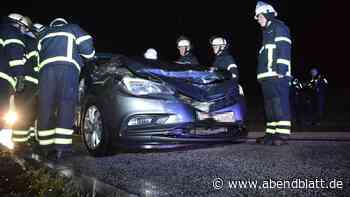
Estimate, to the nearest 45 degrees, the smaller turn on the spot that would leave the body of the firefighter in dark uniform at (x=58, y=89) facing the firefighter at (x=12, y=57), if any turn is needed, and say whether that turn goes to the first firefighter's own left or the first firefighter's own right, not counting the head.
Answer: approximately 90° to the first firefighter's own left

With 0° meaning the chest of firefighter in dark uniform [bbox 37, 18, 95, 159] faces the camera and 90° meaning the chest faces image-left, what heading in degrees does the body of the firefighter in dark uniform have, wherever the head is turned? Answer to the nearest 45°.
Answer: approximately 225°

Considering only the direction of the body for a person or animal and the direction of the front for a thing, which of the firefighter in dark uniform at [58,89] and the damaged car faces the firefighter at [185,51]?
the firefighter in dark uniform

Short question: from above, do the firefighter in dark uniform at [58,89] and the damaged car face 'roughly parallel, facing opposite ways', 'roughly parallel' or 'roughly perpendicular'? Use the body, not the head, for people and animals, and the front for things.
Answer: roughly perpendicular

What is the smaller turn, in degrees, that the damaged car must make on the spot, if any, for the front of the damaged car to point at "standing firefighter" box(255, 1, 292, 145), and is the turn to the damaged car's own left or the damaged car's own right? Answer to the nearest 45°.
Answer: approximately 90° to the damaged car's own left

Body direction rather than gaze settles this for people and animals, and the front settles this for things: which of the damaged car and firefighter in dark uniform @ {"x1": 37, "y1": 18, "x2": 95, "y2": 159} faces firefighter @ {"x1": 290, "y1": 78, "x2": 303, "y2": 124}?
the firefighter in dark uniform

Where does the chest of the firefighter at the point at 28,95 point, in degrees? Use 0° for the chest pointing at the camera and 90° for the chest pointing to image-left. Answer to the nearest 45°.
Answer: approximately 270°

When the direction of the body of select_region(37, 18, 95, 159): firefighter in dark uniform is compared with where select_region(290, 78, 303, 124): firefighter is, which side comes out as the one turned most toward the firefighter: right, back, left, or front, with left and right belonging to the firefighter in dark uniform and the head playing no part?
front

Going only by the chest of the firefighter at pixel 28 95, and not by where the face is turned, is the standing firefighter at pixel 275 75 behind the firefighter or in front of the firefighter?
in front

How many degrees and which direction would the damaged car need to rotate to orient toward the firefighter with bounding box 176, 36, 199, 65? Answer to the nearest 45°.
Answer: approximately 135° to its left

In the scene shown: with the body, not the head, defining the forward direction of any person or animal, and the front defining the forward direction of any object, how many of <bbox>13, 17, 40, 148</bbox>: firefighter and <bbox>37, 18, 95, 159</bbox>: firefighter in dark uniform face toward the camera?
0

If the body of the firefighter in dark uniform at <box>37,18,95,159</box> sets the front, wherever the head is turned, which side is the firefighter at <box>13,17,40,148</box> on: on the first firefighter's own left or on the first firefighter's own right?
on the first firefighter's own left

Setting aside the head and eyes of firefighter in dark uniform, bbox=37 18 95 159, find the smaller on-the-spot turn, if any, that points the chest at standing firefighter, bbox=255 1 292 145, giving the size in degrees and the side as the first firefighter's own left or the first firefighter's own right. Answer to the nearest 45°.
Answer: approximately 45° to the first firefighter's own right
